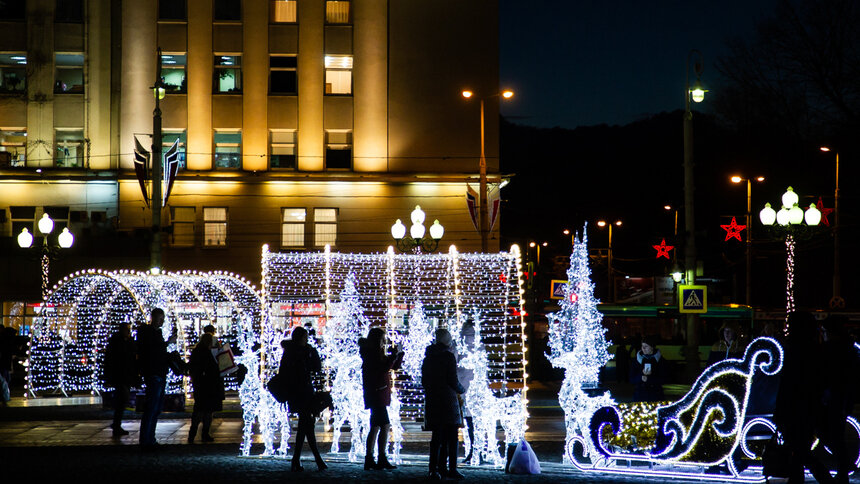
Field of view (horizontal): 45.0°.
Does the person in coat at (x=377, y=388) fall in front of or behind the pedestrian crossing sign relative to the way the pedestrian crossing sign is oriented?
in front

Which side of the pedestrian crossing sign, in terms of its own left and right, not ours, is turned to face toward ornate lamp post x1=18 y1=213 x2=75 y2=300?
right

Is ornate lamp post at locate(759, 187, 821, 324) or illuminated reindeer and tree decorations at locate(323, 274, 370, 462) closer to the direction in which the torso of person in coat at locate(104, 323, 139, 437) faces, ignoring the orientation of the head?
the ornate lamp post

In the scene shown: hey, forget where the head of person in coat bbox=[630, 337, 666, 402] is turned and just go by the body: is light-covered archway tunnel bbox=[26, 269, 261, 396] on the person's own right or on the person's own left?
on the person's own right

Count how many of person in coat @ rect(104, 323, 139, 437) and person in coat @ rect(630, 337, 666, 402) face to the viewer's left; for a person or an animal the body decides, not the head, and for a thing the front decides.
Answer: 0

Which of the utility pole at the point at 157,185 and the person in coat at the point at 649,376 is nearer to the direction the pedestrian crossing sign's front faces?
the person in coat

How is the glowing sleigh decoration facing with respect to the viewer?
to the viewer's left

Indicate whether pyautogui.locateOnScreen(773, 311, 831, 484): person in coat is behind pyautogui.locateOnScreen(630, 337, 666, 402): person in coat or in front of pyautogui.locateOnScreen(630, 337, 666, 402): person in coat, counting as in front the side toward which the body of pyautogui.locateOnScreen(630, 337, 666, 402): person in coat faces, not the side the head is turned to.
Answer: in front

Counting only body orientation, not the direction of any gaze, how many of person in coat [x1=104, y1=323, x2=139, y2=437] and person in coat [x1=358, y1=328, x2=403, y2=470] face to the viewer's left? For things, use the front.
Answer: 0

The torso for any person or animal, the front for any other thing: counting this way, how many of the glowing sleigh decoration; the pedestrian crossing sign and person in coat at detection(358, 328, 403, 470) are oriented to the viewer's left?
1

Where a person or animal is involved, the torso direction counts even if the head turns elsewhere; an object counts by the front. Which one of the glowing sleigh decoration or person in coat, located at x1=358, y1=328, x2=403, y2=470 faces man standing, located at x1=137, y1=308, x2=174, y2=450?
the glowing sleigh decoration

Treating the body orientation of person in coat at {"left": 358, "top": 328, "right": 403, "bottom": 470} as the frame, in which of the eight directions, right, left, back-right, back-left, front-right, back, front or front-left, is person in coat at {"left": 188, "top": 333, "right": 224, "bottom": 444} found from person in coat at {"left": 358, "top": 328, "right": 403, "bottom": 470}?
back-left
